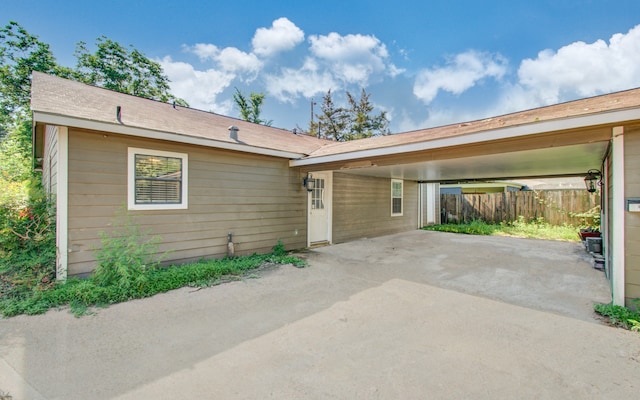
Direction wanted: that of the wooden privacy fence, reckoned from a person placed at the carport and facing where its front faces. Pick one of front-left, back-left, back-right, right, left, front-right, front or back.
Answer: back-right

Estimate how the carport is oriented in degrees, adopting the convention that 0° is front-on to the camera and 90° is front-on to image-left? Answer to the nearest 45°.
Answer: approximately 45°

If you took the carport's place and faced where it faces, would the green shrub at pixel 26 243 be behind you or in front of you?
in front

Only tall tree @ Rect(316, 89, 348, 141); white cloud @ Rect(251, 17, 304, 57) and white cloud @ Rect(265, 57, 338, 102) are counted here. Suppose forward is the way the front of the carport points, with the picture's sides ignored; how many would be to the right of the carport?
3

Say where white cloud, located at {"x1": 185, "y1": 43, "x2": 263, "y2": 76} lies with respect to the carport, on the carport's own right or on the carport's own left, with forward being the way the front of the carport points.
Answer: on the carport's own right

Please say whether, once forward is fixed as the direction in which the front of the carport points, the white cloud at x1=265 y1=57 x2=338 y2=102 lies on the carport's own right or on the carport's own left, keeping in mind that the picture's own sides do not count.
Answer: on the carport's own right

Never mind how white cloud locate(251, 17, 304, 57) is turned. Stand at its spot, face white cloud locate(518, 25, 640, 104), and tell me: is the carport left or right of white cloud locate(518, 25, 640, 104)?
right

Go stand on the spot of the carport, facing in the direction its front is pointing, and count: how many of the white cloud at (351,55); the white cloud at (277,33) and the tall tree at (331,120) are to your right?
3

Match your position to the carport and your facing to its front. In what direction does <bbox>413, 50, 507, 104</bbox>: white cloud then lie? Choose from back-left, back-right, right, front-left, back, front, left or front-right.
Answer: back-right

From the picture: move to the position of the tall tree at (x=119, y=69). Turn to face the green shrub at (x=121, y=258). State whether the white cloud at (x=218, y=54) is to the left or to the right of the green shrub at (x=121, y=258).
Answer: left
